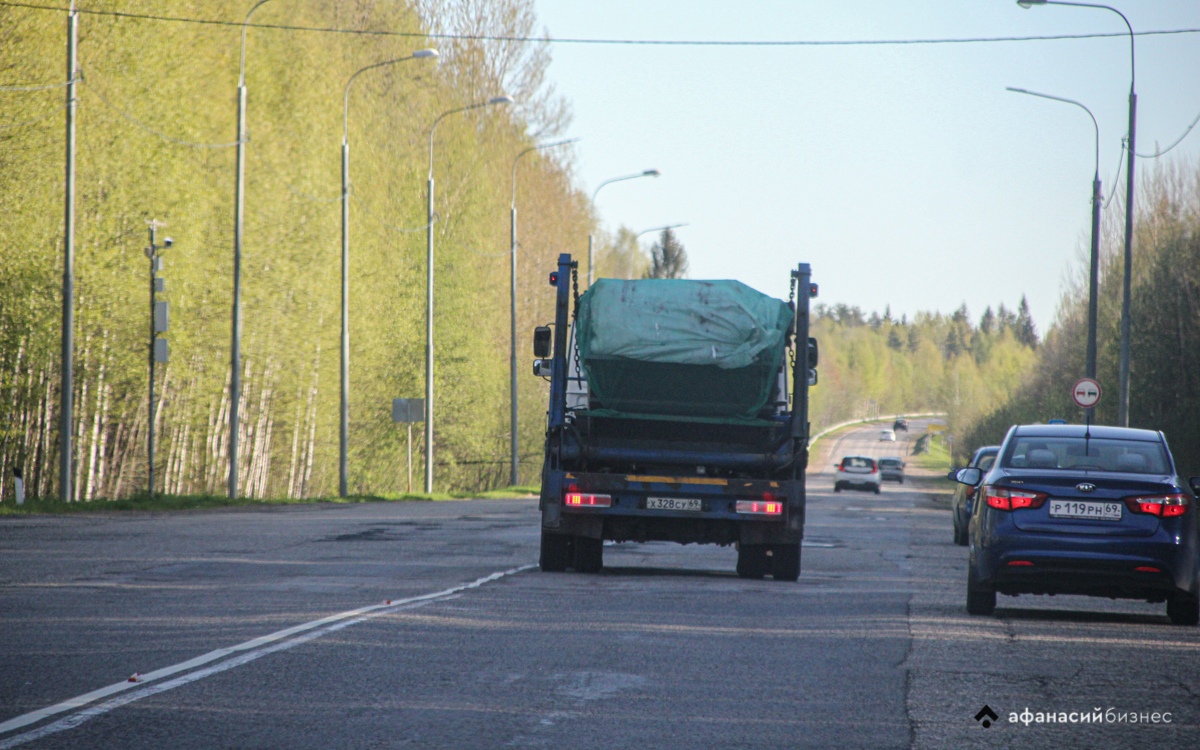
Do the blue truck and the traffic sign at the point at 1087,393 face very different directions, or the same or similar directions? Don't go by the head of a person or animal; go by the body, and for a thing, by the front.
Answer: very different directions

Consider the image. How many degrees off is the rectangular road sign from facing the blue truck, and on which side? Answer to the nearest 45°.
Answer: approximately 180°

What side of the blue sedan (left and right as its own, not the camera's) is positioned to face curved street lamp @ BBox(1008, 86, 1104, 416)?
front

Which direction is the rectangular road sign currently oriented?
away from the camera

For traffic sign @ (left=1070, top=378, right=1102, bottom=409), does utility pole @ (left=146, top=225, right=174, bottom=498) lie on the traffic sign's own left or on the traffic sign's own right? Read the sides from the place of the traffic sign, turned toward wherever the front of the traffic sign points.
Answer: on the traffic sign's own right

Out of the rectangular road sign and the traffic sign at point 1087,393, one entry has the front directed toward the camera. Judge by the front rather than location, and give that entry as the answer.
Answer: the traffic sign

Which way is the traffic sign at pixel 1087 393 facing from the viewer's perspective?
toward the camera

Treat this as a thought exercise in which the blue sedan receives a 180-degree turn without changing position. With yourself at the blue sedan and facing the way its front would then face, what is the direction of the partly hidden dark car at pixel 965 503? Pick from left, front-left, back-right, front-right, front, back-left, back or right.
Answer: back

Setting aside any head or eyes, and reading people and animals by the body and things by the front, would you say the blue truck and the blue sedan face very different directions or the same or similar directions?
same or similar directions

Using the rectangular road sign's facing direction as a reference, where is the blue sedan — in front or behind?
behind

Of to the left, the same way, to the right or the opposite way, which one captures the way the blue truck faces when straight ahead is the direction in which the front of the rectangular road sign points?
the same way

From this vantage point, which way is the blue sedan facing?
away from the camera

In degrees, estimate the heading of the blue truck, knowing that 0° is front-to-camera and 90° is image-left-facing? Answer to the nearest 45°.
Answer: approximately 180°

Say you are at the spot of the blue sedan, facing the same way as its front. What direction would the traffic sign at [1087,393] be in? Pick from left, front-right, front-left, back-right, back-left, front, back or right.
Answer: front

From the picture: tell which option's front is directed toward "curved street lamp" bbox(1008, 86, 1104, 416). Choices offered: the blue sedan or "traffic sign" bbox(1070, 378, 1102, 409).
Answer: the blue sedan

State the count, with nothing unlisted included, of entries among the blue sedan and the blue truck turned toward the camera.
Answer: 0

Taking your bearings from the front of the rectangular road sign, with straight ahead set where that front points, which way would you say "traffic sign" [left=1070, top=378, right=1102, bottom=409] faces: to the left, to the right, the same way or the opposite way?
the opposite way
